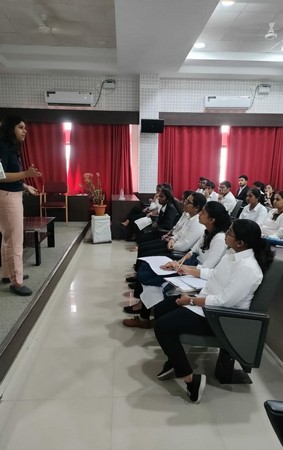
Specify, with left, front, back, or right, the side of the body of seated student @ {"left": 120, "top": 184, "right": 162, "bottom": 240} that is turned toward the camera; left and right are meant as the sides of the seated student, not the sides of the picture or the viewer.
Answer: left

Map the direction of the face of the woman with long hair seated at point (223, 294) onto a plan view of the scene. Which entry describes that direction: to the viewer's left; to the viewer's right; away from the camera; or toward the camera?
to the viewer's left

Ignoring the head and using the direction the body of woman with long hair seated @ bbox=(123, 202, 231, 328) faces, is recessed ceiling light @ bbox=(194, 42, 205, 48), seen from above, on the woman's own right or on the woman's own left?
on the woman's own right

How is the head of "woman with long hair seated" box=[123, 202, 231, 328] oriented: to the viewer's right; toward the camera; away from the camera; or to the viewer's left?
to the viewer's left

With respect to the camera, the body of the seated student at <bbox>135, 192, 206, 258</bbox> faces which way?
to the viewer's left

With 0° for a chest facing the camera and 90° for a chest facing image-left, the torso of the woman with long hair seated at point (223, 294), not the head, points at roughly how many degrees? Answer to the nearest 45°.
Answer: approximately 90°

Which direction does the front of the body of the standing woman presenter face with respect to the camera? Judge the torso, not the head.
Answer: to the viewer's right

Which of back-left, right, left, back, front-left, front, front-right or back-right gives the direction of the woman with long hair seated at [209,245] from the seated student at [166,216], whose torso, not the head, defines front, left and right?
left

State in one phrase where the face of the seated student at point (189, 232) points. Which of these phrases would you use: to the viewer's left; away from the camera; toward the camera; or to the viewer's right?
to the viewer's left

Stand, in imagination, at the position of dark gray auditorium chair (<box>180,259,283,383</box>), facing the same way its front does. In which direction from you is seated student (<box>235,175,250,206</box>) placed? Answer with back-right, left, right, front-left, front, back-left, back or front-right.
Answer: right

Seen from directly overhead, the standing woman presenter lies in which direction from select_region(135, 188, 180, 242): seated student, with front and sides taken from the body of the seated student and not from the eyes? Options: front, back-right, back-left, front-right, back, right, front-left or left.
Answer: front-left

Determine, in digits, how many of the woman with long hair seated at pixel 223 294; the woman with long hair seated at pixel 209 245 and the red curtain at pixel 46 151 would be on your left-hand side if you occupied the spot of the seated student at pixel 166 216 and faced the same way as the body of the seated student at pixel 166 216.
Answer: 2

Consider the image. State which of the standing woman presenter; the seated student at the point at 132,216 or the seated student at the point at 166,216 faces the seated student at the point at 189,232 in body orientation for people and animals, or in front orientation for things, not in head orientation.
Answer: the standing woman presenter

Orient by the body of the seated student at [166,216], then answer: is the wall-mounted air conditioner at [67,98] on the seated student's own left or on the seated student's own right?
on the seated student's own right
